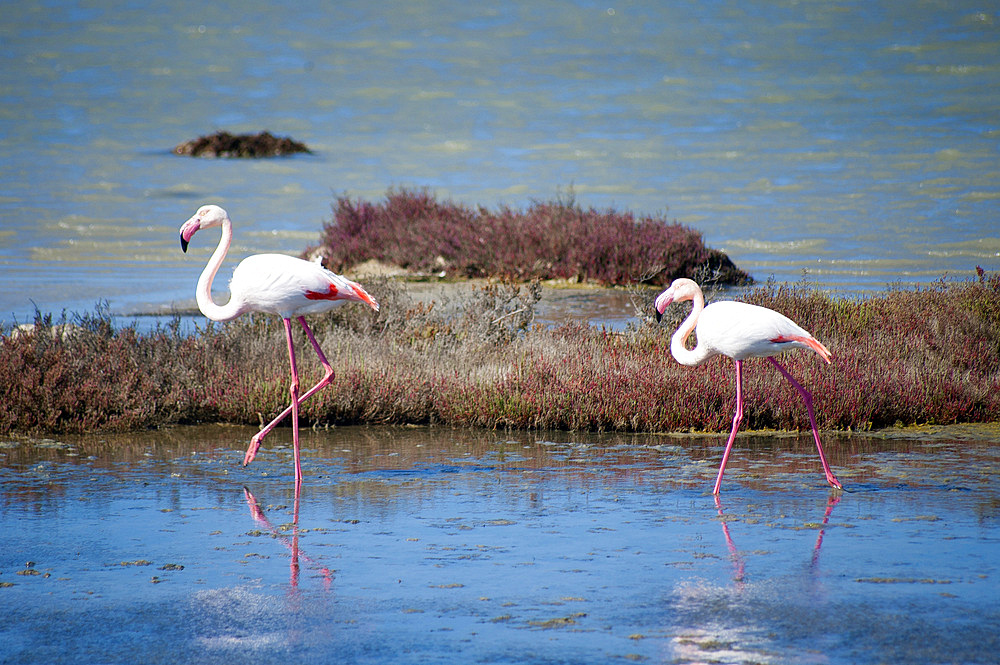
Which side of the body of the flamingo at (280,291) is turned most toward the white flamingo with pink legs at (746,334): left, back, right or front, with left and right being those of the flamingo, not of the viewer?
back

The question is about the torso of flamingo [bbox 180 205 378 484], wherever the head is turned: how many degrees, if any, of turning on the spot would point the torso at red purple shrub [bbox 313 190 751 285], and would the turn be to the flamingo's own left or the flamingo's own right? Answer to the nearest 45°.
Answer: approximately 90° to the flamingo's own right

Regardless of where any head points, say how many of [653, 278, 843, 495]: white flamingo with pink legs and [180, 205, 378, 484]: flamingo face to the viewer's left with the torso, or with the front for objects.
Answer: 2

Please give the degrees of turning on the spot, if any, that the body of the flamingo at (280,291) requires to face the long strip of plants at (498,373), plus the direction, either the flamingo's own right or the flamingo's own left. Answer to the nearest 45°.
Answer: approximately 135° to the flamingo's own right

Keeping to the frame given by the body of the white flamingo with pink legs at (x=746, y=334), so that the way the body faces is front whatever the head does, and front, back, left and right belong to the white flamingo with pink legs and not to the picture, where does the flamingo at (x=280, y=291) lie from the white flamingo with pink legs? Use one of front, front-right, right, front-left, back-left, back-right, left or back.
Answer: front

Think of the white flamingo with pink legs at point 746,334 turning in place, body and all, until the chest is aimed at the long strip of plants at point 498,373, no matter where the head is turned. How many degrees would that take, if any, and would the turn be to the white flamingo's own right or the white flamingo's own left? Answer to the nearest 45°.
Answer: approximately 45° to the white flamingo's own right

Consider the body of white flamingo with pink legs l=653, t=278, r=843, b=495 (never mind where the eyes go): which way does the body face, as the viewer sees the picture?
to the viewer's left

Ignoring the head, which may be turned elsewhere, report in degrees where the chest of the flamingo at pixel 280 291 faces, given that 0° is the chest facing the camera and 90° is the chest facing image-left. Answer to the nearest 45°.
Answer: approximately 90°

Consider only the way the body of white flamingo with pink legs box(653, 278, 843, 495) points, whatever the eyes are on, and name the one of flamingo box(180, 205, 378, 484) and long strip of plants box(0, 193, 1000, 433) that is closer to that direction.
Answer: the flamingo
